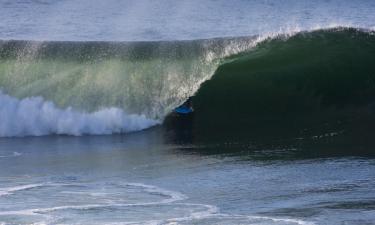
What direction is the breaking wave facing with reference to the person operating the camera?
facing the viewer
